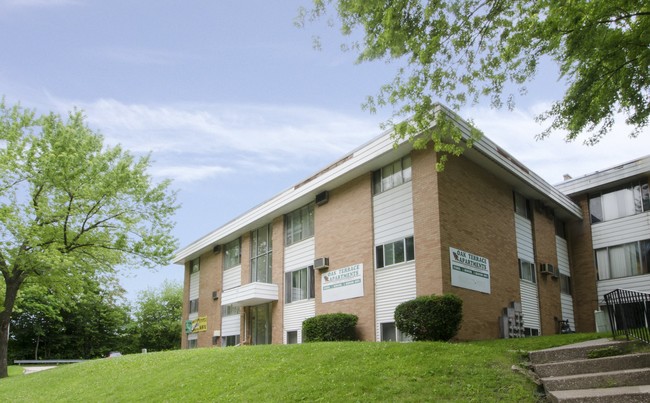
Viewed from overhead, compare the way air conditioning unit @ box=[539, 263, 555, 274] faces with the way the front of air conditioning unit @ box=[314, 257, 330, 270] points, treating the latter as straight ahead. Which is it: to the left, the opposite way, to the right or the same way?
to the left

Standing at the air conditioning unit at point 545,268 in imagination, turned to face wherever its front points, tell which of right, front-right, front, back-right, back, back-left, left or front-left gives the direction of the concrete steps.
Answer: front-right

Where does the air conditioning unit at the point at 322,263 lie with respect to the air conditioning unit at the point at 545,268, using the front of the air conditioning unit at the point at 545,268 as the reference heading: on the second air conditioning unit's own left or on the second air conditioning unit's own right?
on the second air conditioning unit's own right

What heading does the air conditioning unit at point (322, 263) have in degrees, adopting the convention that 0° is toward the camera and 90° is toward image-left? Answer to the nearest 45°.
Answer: approximately 45°

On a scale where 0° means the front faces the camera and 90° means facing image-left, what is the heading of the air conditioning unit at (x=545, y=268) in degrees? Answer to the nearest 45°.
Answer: approximately 315°

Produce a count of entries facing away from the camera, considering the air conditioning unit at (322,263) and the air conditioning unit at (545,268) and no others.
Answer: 0

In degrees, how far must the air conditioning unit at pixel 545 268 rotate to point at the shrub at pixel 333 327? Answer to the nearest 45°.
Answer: approximately 90° to its right

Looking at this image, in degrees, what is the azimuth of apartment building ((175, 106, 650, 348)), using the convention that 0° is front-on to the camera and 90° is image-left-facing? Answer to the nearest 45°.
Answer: approximately 45°

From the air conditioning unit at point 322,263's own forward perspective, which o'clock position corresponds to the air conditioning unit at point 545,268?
the air conditioning unit at point 545,268 is roughly at 7 o'clock from the air conditioning unit at point 322,263.

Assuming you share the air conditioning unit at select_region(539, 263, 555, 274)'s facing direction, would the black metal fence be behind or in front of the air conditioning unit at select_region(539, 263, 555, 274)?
in front
